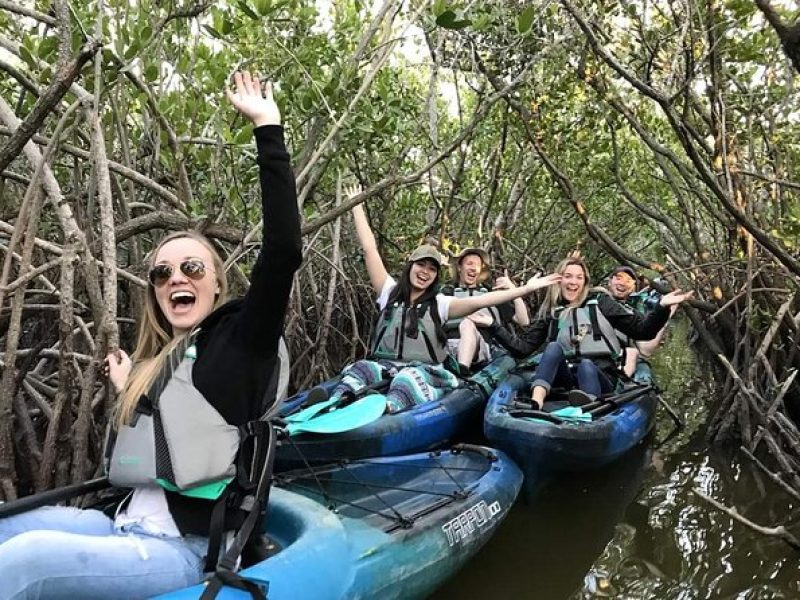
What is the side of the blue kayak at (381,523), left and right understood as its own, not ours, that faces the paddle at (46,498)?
front

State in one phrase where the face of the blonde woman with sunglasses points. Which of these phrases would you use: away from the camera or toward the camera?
toward the camera

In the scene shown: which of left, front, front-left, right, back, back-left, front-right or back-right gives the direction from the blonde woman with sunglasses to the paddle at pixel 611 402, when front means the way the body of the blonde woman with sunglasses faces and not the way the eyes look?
back

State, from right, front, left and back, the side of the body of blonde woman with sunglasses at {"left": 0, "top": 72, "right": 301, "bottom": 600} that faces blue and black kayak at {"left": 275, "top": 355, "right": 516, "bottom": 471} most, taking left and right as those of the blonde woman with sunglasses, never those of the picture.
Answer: back

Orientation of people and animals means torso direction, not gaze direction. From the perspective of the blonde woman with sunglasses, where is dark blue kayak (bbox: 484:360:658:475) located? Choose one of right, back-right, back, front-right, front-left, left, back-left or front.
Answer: back

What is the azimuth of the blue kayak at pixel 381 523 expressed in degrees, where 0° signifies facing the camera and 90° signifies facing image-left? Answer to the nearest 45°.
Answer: approximately 45°

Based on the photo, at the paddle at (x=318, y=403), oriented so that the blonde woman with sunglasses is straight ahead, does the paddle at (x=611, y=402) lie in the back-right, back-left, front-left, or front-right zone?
back-left

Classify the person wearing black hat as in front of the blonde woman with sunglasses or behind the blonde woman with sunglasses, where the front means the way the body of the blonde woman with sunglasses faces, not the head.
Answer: behind

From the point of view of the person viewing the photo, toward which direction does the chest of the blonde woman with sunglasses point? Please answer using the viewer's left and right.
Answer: facing the viewer and to the left of the viewer
